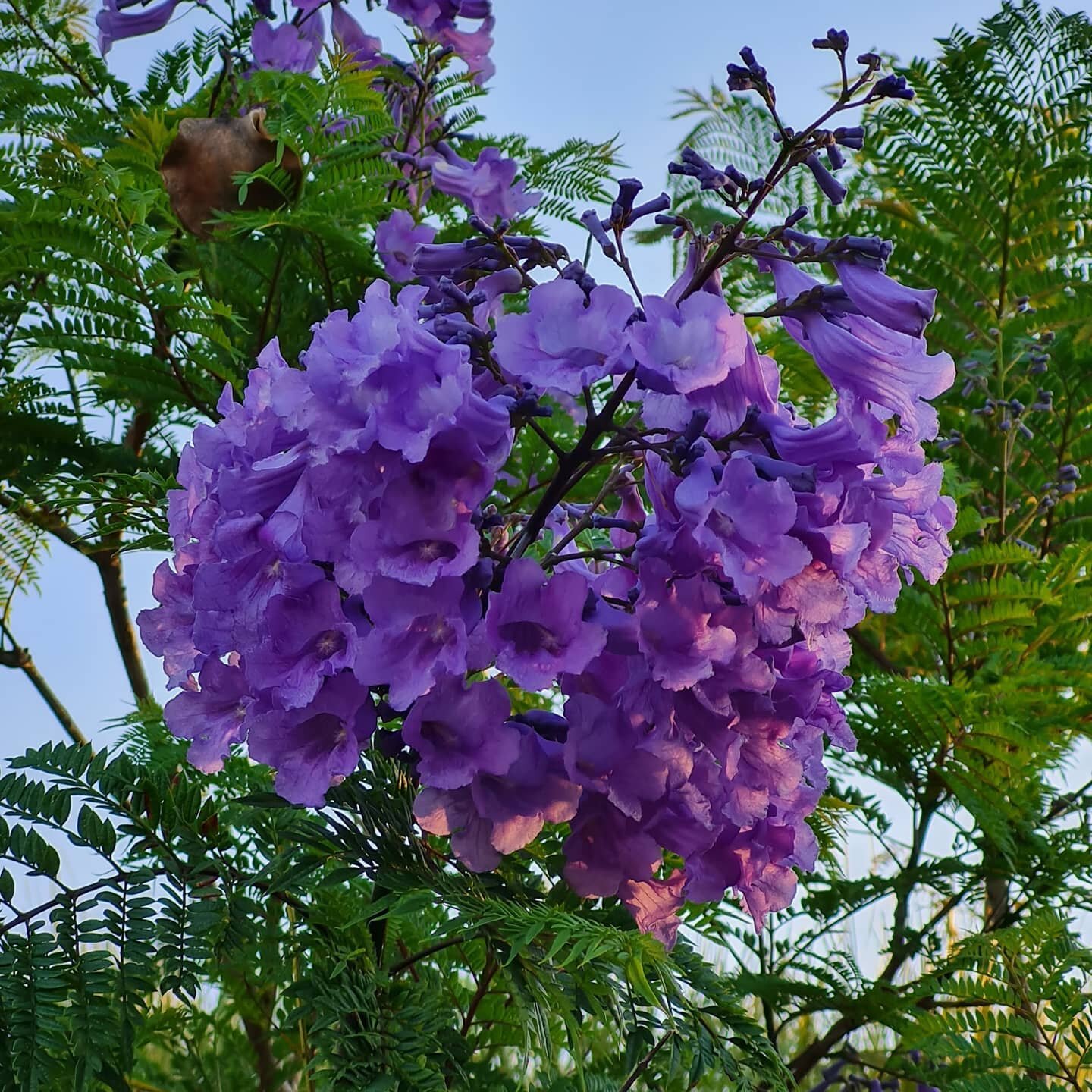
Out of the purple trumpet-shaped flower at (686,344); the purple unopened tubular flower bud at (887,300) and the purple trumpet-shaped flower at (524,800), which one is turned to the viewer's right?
the purple unopened tubular flower bud at (887,300)

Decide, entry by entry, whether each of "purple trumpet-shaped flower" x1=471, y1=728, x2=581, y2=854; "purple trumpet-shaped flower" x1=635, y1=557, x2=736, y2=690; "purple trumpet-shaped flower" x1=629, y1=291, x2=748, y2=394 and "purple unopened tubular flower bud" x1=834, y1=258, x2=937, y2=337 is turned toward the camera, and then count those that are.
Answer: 3

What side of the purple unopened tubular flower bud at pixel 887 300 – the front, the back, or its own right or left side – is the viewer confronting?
right

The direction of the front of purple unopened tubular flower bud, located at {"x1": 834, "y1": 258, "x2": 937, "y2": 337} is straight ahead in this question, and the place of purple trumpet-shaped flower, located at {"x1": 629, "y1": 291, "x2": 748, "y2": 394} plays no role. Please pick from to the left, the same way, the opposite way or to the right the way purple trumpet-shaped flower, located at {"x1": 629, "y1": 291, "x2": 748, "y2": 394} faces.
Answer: to the right

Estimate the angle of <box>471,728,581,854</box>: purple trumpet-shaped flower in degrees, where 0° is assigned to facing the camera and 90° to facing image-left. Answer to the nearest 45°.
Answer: approximately 0°
